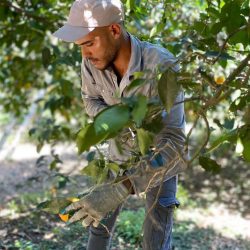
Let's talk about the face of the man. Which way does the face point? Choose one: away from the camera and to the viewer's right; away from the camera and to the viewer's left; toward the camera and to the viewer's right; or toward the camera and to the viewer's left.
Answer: toward the camera and to the viewer's left

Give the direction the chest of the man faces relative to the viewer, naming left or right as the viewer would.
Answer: facing the viewer and to the left of the viewer
